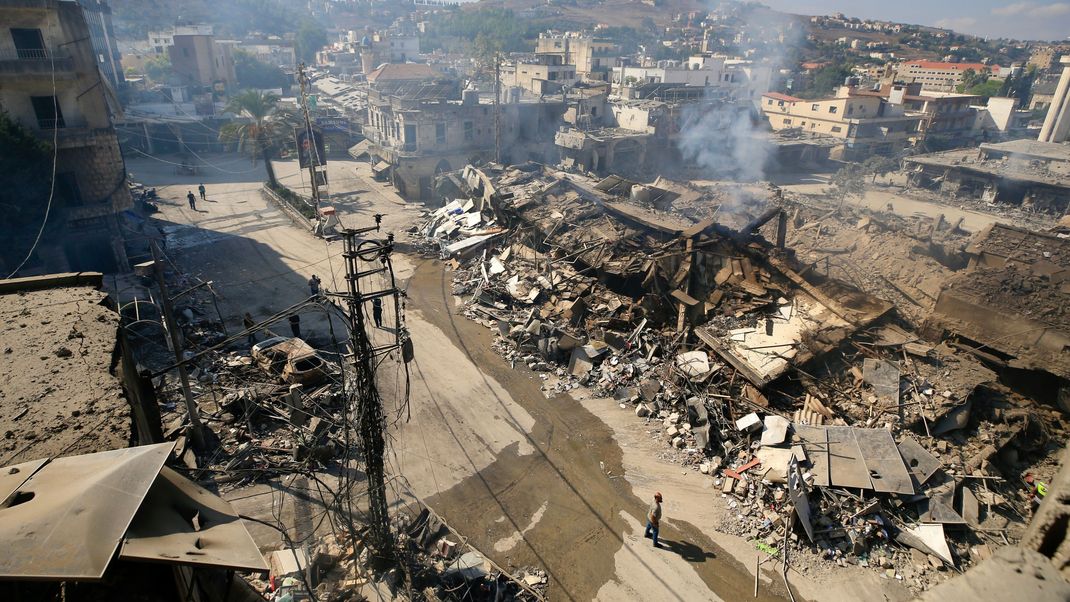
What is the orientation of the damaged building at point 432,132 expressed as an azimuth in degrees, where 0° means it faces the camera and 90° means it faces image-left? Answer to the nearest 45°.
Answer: approximately 45°

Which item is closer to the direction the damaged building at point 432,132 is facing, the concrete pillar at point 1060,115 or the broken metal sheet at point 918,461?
the broken metal sheet

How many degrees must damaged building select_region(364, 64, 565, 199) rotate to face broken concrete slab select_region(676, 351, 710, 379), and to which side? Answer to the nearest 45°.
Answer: approximately 45° to its left

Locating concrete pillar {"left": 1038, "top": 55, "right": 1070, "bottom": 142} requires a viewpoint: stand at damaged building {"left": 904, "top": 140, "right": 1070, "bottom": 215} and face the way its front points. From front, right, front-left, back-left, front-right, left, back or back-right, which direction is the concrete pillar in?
back-right

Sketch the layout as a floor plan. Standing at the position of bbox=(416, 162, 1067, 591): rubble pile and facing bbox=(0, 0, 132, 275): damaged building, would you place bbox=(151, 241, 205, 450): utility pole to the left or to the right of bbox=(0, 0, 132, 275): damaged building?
left

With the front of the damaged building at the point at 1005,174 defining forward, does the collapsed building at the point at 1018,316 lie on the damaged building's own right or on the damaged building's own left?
on the damaged building's own left

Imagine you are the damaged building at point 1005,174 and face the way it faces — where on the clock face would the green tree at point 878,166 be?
The green tree is roughly at 2 o'clock from the damaged building.

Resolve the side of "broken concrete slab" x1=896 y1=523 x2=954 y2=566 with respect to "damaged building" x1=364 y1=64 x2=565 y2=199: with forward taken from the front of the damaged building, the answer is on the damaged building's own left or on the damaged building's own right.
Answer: on the damaged building's own left
